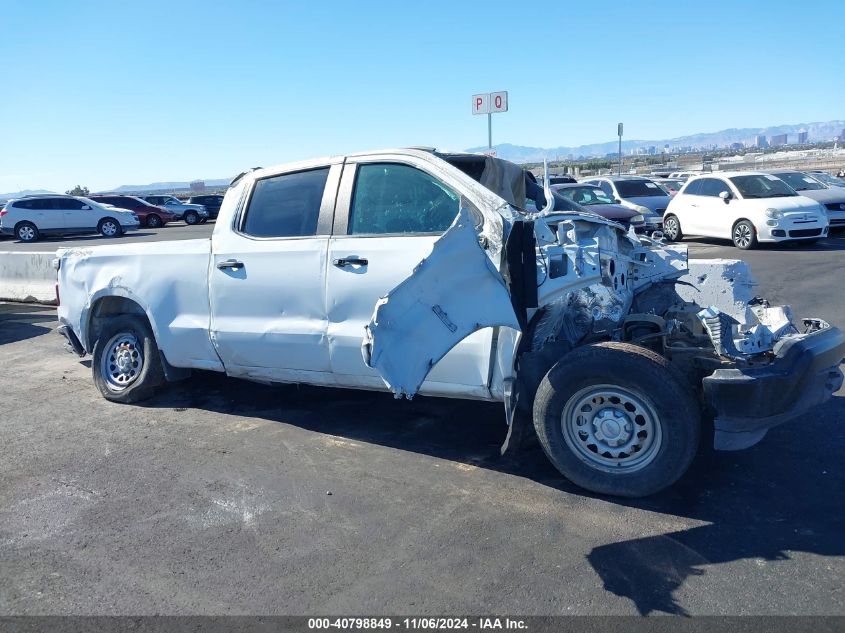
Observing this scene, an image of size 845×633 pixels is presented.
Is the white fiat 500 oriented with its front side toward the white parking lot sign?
no

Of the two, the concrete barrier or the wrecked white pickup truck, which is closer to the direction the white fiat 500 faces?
the wrecked white pickup truck

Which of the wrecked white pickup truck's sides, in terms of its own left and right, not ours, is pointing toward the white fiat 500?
left

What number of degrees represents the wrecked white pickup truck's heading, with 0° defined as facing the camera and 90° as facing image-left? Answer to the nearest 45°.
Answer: approximately 315°

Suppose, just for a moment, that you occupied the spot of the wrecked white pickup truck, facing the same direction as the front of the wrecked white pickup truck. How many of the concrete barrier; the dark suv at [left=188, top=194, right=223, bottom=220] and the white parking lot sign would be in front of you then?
0

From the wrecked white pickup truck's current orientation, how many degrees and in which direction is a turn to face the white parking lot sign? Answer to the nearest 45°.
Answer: approximately 135° to its left

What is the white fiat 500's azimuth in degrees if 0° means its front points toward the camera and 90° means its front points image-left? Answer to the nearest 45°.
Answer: approximately 315°

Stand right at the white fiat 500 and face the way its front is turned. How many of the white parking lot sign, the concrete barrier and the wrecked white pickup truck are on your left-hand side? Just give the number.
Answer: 0

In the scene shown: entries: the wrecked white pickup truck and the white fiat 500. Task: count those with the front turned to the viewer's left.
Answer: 0

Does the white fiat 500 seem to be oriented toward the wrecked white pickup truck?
no

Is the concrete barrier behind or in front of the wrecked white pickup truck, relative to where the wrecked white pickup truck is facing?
behind

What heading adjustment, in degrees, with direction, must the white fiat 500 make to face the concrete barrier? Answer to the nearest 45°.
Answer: approximately 90° to its right
